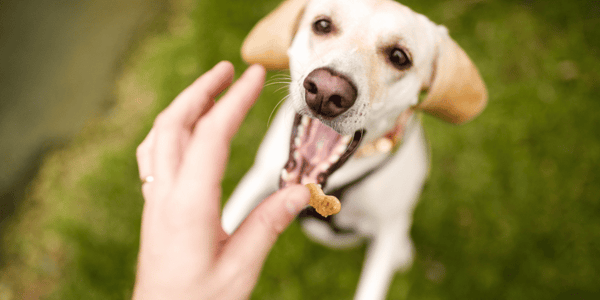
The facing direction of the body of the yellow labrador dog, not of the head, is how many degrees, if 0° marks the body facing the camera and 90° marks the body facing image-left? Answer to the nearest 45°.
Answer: approximately 0°
